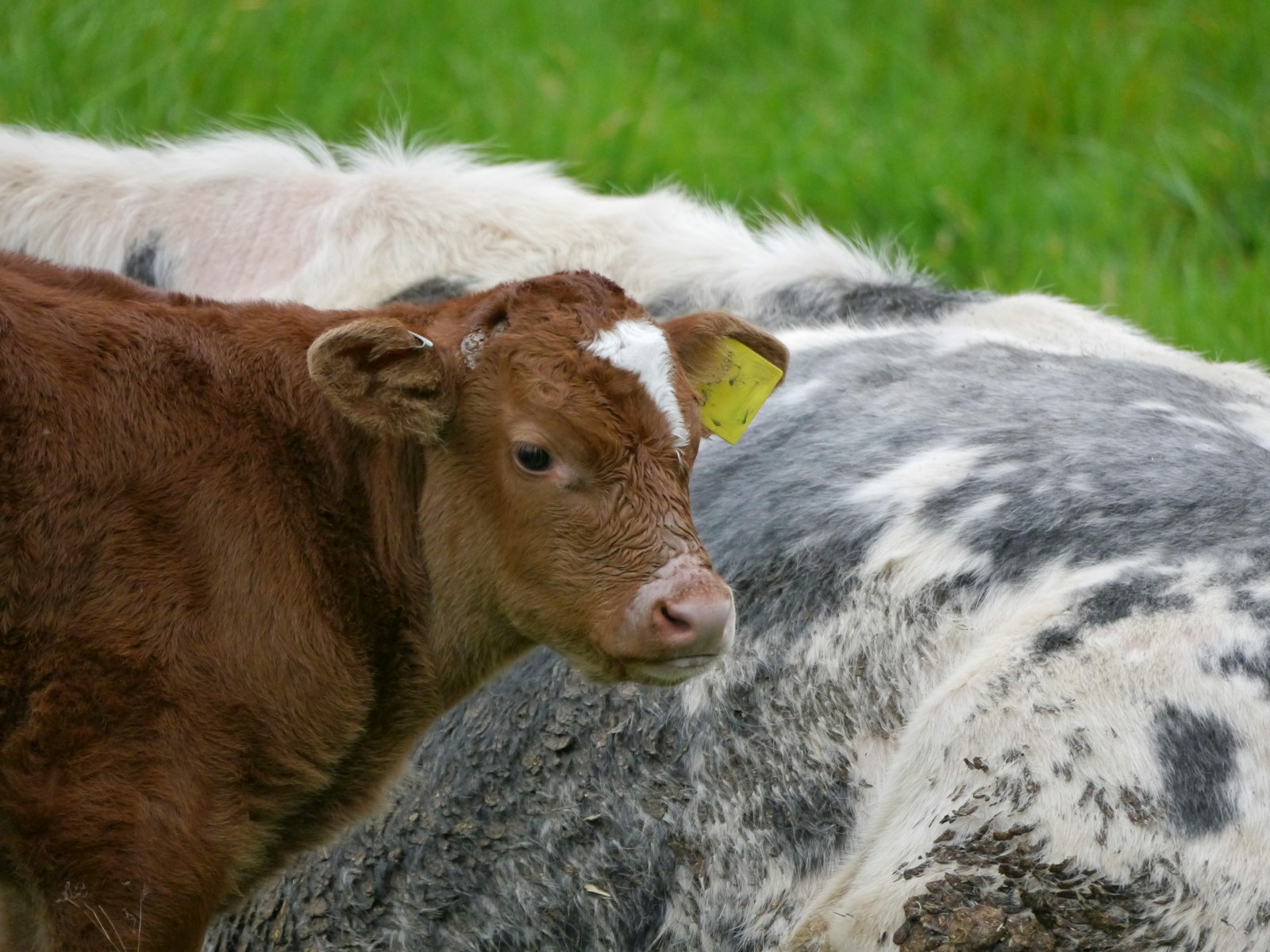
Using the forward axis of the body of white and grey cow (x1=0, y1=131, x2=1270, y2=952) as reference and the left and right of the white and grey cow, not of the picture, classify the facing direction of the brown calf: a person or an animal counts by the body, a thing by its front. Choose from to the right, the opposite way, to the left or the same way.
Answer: the opposite way

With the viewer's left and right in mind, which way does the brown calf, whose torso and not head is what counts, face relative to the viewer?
facing to the right of the viewer

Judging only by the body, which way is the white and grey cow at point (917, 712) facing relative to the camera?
to the viewer's left
